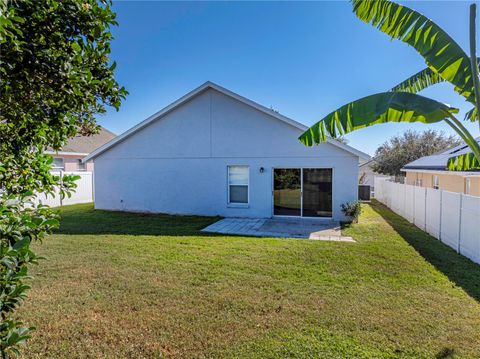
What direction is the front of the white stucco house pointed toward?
away from the camera

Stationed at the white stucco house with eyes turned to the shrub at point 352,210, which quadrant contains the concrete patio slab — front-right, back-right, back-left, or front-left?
front-right

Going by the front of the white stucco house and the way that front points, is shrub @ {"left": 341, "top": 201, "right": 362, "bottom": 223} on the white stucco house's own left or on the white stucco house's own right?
on the white stucco house's own right

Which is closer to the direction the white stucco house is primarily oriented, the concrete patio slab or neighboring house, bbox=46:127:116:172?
the neighboring house

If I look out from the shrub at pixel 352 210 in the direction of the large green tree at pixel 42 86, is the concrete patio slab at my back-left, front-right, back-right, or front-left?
front-right

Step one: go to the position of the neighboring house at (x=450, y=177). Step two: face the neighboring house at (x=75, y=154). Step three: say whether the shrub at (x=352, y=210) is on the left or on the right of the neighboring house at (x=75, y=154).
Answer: left

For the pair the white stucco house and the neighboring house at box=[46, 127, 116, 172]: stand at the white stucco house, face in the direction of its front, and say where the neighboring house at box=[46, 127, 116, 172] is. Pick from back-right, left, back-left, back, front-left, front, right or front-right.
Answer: front-left

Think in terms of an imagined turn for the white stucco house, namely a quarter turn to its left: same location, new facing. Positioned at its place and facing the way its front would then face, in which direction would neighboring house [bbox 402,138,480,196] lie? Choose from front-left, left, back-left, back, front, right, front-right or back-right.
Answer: back

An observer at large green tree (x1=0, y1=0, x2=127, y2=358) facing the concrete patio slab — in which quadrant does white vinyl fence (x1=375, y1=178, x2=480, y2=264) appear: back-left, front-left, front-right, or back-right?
front-right
